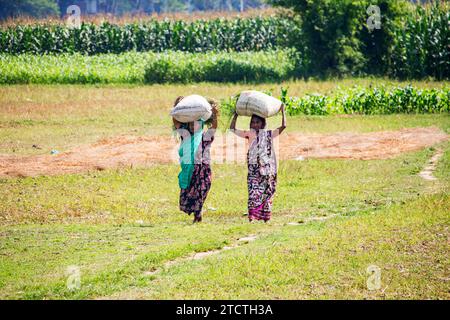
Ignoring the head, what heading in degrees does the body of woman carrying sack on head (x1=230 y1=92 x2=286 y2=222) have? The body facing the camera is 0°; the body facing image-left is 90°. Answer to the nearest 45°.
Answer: approximately 0°
